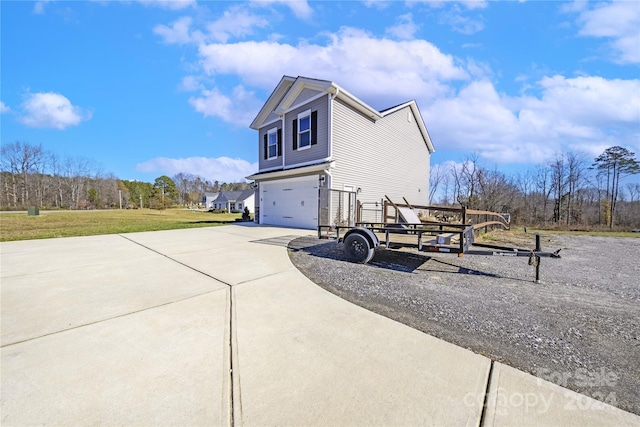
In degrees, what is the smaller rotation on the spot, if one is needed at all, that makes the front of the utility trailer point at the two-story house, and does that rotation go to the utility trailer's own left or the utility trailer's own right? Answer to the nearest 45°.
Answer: approximately 180°

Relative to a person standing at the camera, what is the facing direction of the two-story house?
facing the viewer and to the left of the viewer

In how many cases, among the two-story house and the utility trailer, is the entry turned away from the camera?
0

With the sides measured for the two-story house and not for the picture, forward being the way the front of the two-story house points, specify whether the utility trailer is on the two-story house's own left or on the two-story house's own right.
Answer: on the two-story house's own left

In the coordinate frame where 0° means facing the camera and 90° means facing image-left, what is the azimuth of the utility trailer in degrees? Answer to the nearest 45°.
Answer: approximately 315°
